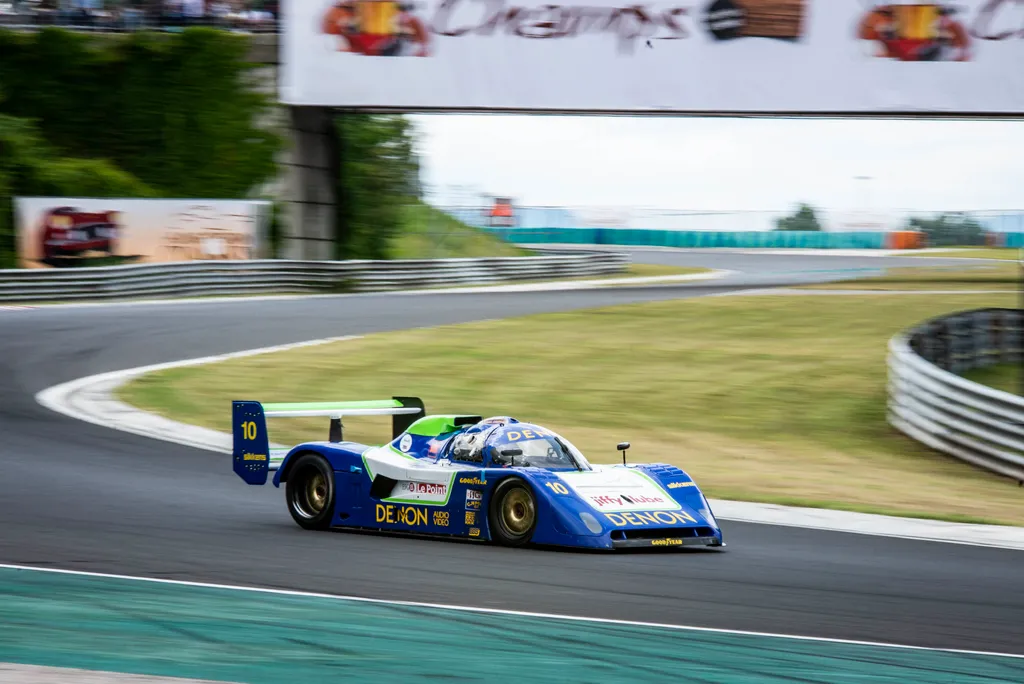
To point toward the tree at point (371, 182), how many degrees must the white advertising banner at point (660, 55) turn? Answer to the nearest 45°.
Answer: approximately 135° to its right

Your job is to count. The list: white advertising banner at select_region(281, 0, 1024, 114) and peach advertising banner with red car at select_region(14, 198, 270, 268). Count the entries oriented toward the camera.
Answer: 2

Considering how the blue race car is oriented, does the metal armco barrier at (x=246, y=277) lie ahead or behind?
behind

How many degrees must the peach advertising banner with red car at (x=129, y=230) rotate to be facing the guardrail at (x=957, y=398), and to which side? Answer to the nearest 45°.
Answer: approximately 45° to its left

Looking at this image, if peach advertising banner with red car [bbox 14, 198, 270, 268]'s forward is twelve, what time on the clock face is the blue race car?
The blue race car is roughly at 12 o'clock from the peach advertising banner with red car.

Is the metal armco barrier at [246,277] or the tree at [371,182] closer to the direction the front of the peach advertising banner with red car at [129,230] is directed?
the metal armco barrier

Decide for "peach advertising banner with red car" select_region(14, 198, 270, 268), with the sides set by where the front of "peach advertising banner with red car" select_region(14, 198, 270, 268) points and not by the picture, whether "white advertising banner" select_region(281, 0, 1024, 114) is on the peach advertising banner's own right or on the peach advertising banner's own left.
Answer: on the peach advertising banner's own left

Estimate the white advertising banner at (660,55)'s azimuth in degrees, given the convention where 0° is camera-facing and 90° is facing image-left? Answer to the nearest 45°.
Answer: approximately 0°
